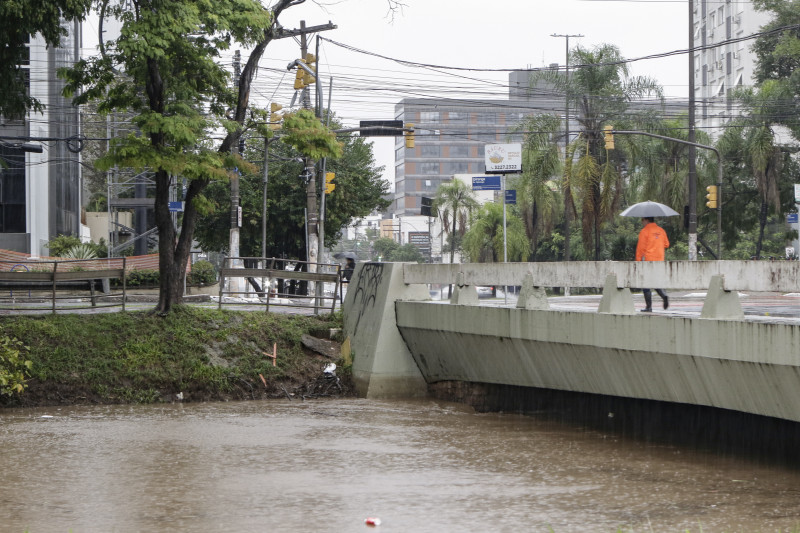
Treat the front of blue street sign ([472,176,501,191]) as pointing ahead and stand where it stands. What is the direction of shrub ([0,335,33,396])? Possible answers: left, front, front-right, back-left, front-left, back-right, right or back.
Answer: front-right

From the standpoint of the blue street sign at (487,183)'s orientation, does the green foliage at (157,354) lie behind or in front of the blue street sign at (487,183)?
in front

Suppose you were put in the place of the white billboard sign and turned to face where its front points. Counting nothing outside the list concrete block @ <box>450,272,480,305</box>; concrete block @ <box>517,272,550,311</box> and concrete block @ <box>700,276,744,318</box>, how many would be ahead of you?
3

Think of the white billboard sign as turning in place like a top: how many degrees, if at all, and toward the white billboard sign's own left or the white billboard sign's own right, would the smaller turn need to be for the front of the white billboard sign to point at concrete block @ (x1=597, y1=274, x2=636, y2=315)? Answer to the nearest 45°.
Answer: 0° — it already faces it

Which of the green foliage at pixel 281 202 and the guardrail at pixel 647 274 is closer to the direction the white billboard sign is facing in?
the guardrail

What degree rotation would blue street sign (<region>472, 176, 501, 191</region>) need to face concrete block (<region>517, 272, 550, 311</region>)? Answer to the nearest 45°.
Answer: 0° — it already faces it

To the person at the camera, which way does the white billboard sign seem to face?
facing the viewer

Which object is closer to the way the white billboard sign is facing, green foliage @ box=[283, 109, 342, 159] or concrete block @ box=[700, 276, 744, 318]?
the concrete block

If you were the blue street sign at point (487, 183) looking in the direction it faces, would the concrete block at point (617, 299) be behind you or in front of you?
in front

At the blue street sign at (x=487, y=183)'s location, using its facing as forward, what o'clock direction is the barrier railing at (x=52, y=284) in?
The barrier railing is roughly at 2 o'clock from the blue street sign.

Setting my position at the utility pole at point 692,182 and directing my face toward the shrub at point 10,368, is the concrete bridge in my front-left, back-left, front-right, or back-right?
front-left

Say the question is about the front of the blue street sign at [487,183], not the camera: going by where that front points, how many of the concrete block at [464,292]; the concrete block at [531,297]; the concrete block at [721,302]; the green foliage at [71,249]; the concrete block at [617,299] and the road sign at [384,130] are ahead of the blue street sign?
4

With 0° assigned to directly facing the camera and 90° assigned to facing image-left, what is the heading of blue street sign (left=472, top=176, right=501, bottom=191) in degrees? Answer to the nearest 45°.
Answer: approximately 0°

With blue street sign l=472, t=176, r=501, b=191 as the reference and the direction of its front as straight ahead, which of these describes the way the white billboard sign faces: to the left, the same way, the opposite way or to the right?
the same way
